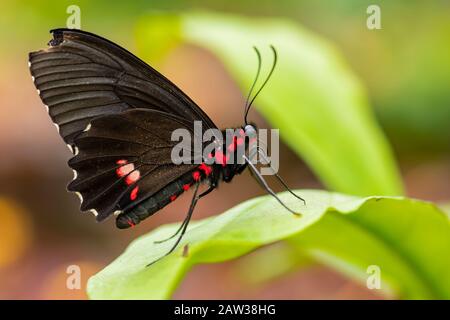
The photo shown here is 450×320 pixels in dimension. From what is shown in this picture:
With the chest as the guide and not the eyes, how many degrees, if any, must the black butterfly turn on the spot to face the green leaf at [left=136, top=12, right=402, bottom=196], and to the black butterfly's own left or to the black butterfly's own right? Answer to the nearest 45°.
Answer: approximately 45° to the black butterfly's own left

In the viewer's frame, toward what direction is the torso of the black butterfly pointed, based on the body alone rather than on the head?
to the viewer's right
